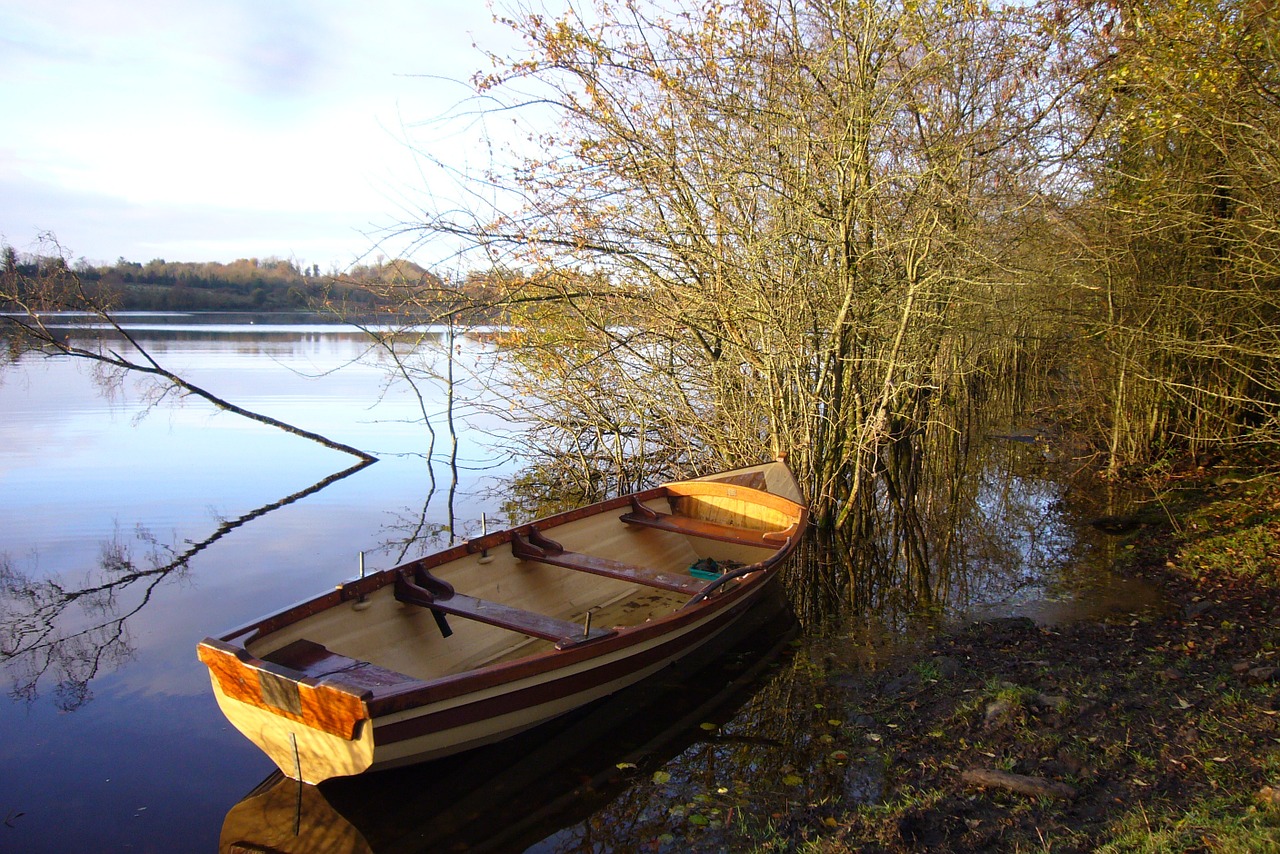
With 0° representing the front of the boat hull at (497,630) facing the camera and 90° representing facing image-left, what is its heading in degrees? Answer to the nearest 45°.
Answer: approximately 225°
